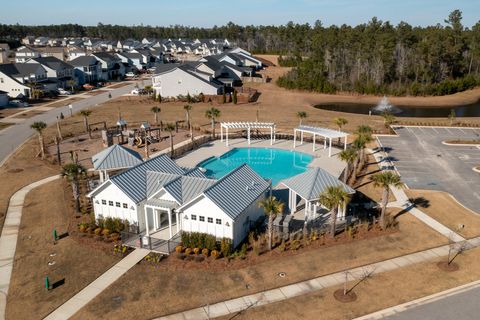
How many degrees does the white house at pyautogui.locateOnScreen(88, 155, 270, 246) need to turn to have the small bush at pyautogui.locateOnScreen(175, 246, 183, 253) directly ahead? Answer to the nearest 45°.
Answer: approximately 45° to its left

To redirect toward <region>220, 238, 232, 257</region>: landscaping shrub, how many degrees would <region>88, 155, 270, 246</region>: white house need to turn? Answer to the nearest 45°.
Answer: approximately 90° to its left

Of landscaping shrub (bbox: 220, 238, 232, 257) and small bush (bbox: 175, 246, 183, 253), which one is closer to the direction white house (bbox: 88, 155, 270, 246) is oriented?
the small bush

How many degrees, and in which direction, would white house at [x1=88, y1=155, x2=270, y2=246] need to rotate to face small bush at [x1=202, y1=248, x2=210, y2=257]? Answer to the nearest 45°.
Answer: approximately 45° to its left

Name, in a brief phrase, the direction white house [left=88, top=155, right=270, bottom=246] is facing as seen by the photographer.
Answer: facing the viewer and to the left of the viewer
